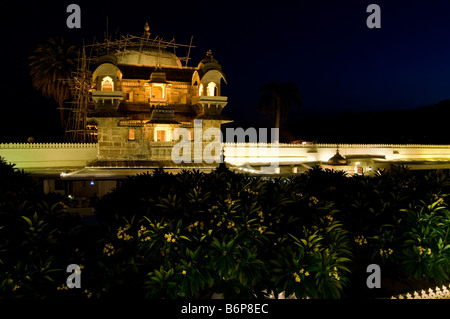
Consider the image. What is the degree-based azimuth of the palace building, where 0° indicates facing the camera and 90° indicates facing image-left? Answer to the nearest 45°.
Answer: approximately 0°
